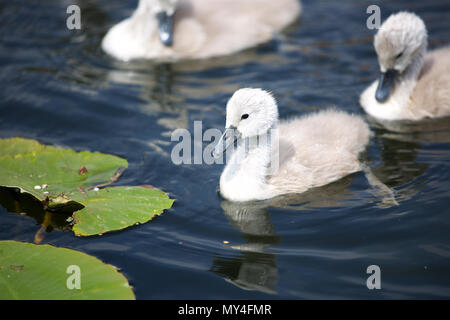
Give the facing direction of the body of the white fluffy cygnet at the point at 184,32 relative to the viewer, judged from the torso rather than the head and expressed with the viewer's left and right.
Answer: facing to the left of the viewer

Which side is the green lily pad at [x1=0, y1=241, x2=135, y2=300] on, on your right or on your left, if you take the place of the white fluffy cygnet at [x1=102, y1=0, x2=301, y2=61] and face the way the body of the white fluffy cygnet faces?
on your left

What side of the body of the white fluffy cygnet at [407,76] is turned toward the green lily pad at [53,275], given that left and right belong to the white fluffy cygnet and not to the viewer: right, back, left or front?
front

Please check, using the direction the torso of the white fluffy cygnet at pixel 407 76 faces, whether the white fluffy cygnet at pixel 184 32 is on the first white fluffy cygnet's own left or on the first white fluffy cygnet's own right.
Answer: on the first white fluffy cygnet's own right

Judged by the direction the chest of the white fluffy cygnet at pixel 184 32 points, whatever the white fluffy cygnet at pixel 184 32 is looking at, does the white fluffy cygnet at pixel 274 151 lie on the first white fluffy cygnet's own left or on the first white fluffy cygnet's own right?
on the first white fluffy cygnet's own left

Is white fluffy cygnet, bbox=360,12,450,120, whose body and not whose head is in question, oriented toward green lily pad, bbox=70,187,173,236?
yes

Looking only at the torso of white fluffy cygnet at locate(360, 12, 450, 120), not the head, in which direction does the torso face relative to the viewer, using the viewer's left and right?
facing the viewer and to the left of the viewer

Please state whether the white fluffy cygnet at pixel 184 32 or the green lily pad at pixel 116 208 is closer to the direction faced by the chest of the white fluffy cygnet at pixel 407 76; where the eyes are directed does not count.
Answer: the green lily pad

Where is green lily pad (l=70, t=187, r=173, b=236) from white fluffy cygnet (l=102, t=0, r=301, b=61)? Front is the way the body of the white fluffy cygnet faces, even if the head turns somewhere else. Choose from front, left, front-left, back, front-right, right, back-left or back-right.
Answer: left

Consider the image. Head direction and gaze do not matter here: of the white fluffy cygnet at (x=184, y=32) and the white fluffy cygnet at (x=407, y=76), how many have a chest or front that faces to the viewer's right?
0

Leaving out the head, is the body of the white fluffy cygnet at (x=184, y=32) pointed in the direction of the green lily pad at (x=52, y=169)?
no
